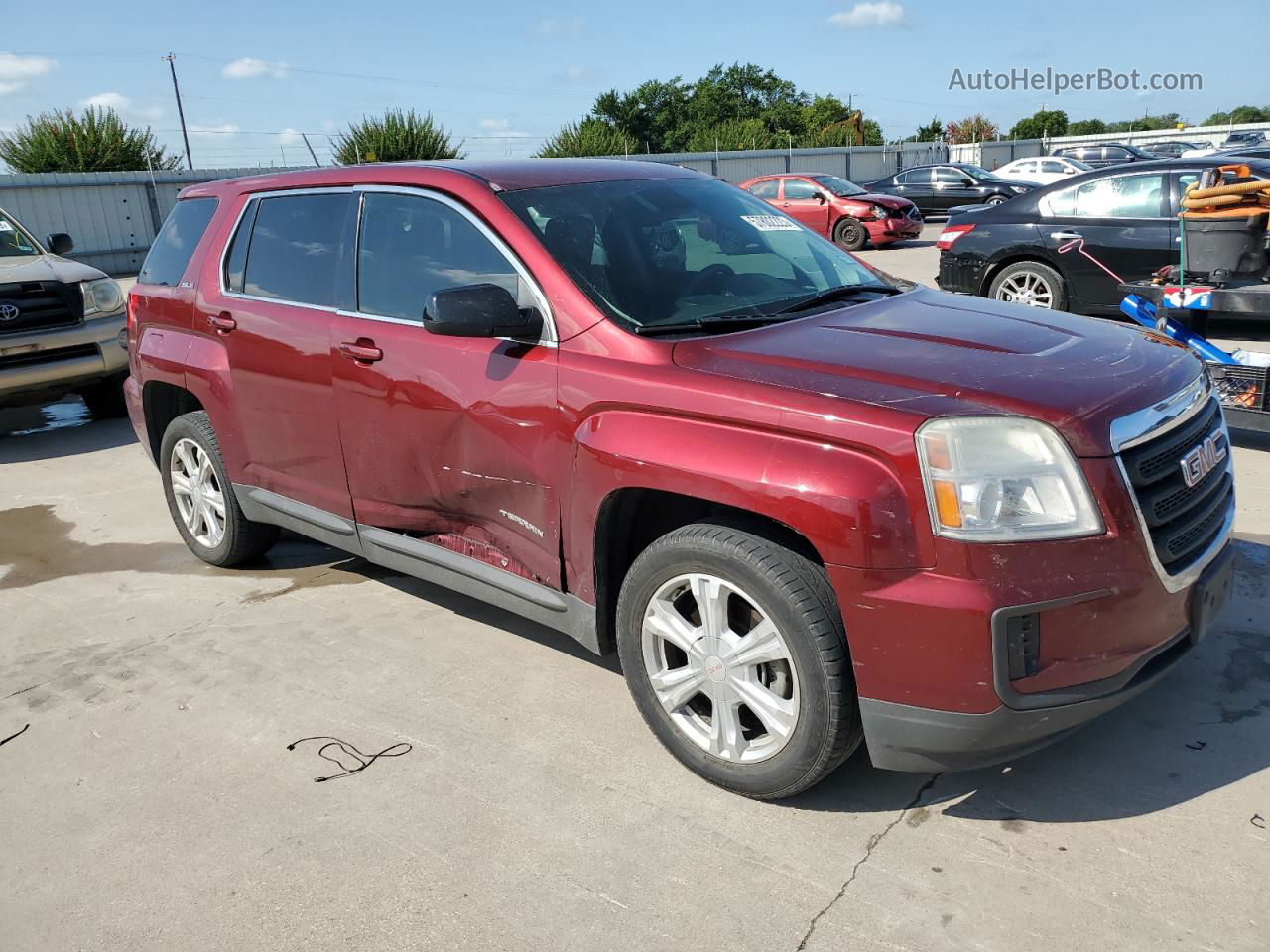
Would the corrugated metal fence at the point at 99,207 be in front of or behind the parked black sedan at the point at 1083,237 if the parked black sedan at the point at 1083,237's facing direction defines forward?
behind

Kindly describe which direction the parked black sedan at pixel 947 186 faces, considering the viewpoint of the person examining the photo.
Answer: facing to the right of the viewer

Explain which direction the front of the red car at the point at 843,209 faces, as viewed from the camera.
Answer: facing the viewer and to the right of the viewer

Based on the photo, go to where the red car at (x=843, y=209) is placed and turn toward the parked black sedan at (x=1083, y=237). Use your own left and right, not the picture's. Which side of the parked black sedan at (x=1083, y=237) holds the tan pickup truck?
right

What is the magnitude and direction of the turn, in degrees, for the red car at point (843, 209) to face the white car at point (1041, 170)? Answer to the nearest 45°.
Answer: approximately 90° to its left

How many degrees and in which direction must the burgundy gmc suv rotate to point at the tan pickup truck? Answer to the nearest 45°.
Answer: approximately 180°

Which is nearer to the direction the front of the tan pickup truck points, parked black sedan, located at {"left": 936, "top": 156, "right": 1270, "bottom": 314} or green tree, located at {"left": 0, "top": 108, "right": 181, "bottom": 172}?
the parked black sedan

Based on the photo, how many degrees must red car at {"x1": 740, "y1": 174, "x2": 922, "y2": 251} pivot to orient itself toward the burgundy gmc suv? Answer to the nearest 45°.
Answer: approximately 45° to its right

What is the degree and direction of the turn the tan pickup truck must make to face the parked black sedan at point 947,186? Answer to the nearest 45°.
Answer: approximately 90° to its left

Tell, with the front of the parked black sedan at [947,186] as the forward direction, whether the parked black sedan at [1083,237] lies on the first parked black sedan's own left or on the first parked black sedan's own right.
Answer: on the first parked black sedan's own right

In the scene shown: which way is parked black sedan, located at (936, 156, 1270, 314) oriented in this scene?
to the viewer's right

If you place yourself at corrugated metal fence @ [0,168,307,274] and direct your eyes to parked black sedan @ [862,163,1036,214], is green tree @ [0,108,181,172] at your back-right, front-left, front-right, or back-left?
back-left

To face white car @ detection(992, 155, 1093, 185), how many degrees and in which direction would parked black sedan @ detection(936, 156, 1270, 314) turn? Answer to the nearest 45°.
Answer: approximately 90° to its left

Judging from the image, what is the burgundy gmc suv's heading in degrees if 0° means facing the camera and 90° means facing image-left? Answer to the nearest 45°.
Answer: approximately 315°

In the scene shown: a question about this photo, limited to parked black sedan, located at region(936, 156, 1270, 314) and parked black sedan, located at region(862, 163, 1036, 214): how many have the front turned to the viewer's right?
2
